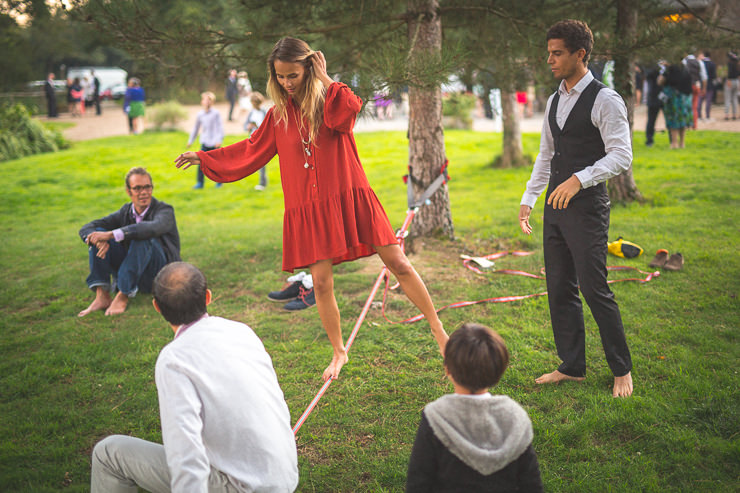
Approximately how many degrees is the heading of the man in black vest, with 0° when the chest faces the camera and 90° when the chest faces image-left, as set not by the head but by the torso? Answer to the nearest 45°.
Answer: approximately 45°

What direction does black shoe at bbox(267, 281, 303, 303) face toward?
to the viewer's left

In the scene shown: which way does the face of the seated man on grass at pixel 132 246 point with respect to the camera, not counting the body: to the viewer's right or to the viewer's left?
to the viewer's right

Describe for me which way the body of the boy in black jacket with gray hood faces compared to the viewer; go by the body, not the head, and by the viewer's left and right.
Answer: facing away from the viewer

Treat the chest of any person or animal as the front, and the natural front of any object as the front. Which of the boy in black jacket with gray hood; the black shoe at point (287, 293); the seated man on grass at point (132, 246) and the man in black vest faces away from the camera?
the boy in black jacket with gray hood

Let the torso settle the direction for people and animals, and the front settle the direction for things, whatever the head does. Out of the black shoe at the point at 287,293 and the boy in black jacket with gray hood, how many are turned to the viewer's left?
1

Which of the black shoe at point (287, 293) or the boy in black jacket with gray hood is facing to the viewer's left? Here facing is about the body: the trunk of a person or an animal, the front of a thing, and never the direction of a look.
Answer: the black shoe

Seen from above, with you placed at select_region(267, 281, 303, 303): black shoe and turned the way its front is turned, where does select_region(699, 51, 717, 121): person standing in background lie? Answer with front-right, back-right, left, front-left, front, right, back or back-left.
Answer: back-right

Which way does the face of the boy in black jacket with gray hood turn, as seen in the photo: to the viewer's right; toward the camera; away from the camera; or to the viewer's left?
away from the camera

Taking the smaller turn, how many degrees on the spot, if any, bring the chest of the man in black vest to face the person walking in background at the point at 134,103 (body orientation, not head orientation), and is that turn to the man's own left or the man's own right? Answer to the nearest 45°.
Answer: approximately 90° to the man's own right

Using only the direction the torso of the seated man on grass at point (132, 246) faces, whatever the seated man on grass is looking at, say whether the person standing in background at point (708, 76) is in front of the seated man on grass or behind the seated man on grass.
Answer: behind

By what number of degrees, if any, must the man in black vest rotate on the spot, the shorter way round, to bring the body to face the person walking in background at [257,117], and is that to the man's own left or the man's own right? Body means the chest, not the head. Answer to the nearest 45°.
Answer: approximately 90° to the man's own right

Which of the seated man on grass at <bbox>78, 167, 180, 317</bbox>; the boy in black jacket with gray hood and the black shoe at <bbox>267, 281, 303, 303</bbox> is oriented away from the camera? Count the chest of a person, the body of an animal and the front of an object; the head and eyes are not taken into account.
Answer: the boy in black jacket with gray hood

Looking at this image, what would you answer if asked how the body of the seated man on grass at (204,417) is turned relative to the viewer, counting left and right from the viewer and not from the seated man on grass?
facing away from the viewer and to the left of the viewer
